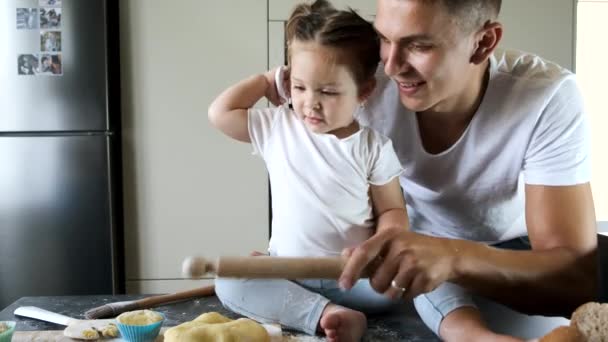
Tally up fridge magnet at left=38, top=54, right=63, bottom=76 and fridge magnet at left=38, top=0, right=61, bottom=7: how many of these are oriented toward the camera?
2

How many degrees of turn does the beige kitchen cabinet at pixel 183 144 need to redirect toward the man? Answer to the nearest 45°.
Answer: approximately 45° to its left

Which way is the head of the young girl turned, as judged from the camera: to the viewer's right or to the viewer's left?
to the viewer's left

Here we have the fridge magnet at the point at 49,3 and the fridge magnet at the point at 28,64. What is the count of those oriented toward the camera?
2

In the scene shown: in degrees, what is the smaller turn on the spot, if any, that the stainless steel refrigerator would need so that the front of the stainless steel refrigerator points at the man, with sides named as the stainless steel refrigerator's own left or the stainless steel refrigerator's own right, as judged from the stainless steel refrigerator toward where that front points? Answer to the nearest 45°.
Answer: approximately 45° to the stainless steel refrigerator's own left

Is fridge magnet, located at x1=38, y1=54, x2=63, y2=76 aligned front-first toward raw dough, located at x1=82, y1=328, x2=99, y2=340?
yes
